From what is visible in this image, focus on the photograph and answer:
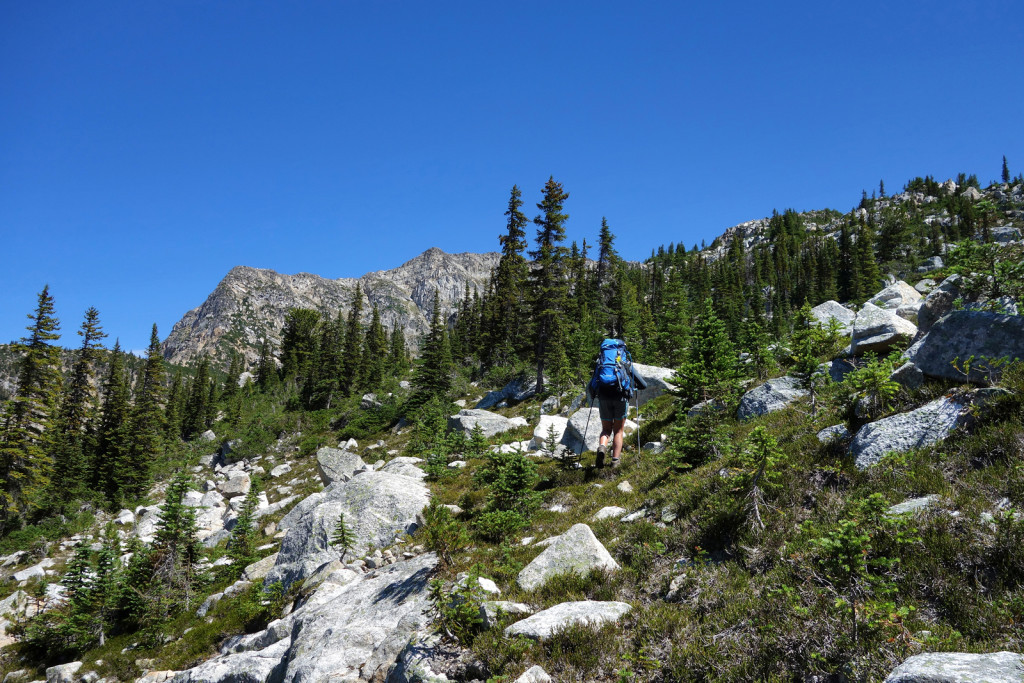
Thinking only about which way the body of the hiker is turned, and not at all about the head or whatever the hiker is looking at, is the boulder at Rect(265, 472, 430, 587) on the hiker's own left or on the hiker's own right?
on the hiker's own left

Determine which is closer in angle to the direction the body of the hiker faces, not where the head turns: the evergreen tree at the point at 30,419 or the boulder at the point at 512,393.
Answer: the boulder

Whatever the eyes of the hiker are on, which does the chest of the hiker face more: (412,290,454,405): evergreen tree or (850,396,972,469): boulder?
the evergreen tree

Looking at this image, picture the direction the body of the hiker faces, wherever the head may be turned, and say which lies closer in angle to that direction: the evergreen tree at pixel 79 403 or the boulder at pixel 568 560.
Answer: the evergreen tree

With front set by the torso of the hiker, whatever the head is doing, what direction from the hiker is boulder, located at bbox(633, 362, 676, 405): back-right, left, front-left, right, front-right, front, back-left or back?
front

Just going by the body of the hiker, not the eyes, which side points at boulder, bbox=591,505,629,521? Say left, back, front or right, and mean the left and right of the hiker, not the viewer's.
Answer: back

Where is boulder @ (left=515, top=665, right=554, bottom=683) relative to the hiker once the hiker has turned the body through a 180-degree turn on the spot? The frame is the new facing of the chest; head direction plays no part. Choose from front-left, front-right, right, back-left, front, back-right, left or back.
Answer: front

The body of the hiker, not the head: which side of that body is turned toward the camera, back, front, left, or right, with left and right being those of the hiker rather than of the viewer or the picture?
back

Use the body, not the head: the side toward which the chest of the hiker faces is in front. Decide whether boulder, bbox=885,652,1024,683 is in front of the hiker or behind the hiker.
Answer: behind

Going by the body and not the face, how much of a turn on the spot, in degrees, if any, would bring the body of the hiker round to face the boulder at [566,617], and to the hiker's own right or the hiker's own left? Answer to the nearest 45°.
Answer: approximately 180°
